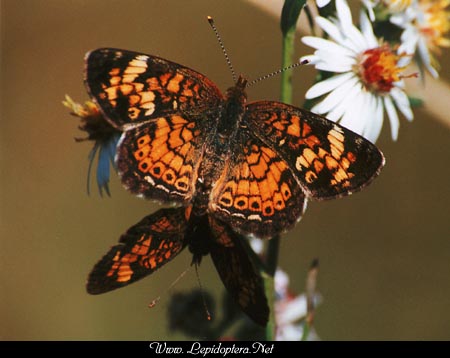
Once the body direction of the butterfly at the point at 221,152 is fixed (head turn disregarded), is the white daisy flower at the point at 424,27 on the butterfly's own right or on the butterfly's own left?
on the butterfly's own right

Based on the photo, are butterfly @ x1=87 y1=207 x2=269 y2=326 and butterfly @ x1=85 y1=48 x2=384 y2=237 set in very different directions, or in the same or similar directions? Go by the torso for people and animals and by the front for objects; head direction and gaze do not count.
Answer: very different directions

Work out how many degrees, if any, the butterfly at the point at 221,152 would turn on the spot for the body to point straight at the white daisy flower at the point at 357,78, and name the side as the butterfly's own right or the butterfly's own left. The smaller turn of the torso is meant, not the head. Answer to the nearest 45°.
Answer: approximately 45° to the butterfly's own right

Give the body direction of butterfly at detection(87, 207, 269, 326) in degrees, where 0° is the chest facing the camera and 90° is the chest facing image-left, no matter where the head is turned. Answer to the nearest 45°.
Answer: approximately 0°

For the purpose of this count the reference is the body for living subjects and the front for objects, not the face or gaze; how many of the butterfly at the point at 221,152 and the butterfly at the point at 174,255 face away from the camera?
1

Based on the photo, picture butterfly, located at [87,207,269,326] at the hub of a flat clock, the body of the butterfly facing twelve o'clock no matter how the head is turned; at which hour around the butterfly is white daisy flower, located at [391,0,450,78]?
The white daisy flower is roughly at 8 o'clock from the butterfly.

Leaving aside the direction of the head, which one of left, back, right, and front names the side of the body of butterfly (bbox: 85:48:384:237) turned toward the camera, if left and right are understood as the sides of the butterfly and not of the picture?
back
